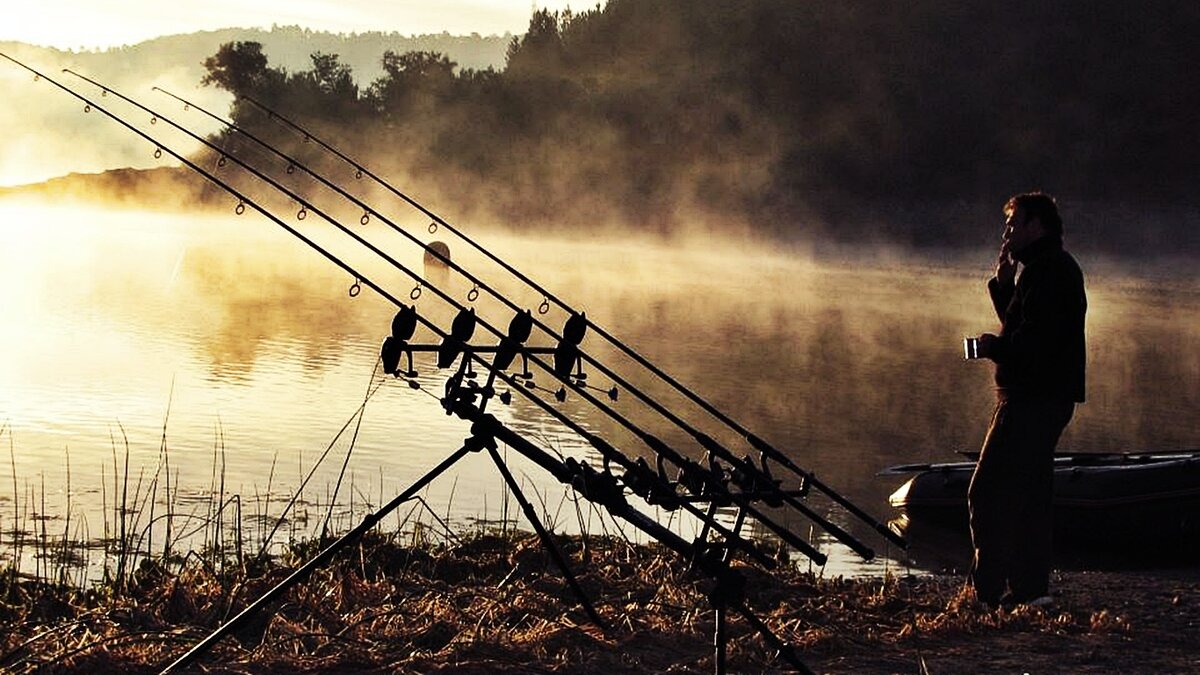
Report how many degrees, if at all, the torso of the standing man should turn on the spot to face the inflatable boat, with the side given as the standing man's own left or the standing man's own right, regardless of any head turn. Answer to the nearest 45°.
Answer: approximately 90° to the standing man's own right

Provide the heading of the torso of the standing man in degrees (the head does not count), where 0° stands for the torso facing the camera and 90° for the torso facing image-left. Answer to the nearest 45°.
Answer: approximately 90°

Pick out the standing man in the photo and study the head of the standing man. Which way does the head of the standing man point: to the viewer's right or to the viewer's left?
to the viewer's left
